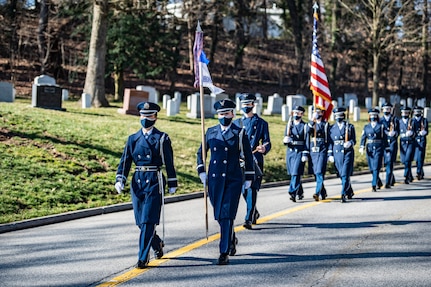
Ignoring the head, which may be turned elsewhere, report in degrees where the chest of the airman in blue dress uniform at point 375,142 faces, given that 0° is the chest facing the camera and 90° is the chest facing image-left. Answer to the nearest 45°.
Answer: approximately 0°

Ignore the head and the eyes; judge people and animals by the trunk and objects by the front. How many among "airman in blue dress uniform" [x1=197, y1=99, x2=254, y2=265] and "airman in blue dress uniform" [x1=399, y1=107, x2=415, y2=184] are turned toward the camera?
2

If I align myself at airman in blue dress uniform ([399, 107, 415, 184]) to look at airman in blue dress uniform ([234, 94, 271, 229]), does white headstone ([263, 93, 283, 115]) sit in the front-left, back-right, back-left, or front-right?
back-right

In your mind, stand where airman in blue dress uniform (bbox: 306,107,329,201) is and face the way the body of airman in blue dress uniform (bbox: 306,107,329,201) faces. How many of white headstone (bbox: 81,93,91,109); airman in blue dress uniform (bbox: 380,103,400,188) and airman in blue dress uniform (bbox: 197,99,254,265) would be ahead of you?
1

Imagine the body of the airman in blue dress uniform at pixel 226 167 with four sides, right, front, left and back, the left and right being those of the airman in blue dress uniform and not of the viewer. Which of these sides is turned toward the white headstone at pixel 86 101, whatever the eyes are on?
back

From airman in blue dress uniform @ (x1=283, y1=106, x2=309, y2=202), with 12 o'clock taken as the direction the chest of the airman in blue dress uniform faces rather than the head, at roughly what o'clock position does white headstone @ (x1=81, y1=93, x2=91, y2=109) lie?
The white headstone is roughly at 5 o'clock from the airman in blue dress uniform.

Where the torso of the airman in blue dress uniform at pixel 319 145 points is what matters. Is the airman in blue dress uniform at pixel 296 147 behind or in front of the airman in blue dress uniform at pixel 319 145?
in front

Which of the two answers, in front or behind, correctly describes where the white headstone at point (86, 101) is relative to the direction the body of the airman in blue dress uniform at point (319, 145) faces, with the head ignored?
behind

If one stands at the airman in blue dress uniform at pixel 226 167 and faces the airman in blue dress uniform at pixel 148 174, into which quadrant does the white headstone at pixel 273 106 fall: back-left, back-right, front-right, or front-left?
back-right
